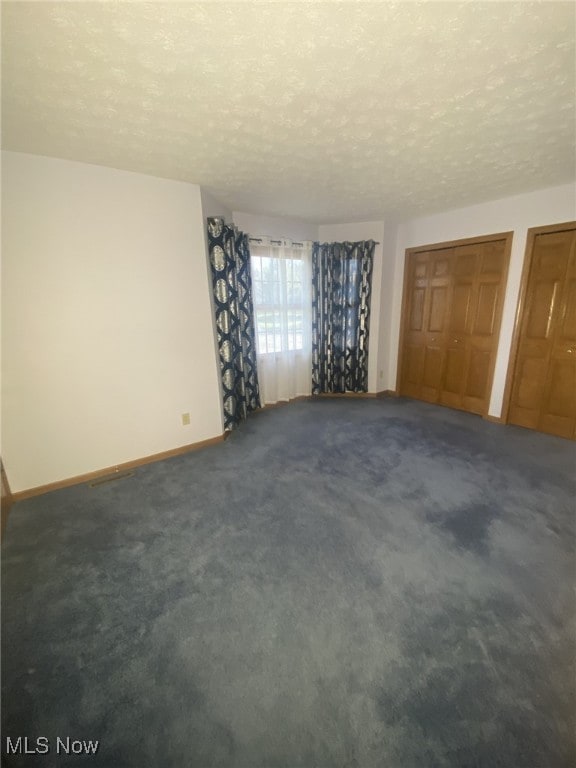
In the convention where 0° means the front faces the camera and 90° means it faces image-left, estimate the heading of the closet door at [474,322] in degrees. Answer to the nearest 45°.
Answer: approximately 45°

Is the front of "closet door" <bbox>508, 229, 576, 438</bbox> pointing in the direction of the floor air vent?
yes

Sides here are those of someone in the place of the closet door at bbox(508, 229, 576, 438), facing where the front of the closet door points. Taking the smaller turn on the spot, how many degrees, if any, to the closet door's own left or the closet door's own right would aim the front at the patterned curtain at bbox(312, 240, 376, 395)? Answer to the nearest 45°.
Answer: approximately 45° to the closet door's own right

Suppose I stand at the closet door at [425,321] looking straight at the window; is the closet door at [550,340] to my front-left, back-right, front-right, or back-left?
back-left

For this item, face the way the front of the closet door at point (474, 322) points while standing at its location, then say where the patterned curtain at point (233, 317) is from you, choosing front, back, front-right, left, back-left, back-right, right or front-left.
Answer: front

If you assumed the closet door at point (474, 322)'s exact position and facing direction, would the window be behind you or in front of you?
in front

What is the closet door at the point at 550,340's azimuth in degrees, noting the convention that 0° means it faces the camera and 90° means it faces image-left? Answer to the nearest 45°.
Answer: approximately 45°
